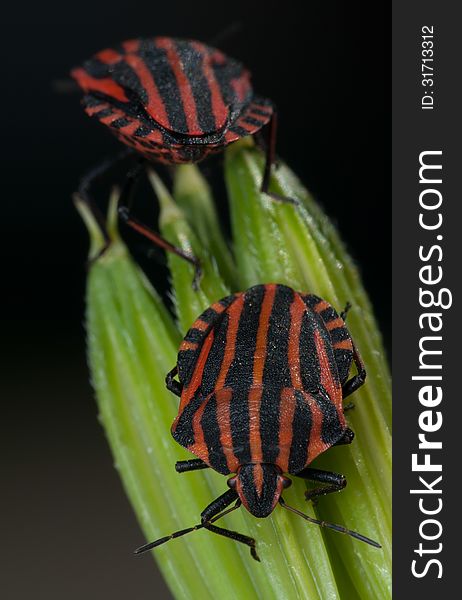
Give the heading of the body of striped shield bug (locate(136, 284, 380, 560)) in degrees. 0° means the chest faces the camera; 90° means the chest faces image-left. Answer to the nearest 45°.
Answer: approximately 0°
